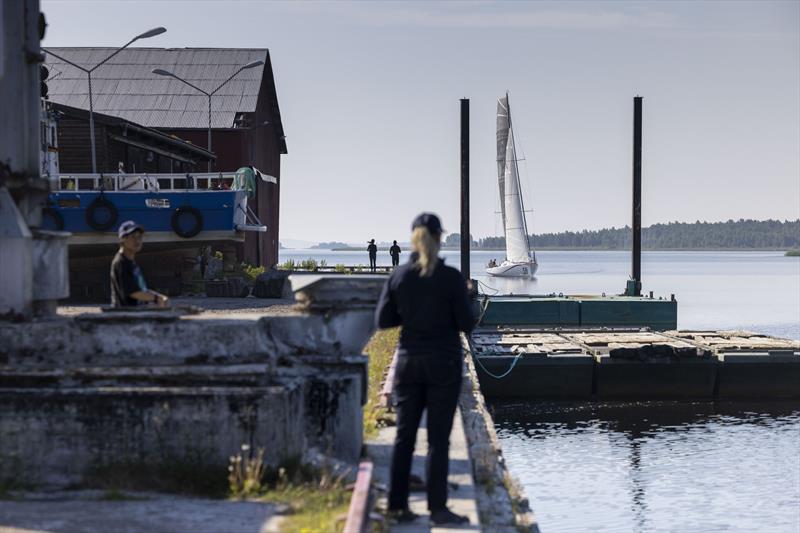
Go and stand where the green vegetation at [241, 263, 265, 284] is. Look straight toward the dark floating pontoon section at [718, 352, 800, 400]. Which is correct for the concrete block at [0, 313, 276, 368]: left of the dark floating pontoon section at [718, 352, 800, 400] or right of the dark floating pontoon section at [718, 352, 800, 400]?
right

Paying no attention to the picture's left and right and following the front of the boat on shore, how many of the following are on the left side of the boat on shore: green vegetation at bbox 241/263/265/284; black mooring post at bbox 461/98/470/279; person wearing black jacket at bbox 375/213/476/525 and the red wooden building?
1
